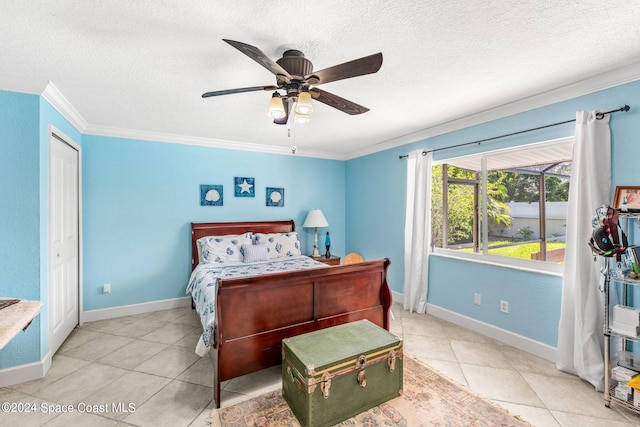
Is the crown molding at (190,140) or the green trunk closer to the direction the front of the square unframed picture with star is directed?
the green trunk

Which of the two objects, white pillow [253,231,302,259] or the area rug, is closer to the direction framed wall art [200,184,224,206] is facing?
the area rug

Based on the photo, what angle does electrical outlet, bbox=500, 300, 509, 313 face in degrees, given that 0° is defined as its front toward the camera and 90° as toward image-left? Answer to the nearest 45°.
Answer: approximately 45°

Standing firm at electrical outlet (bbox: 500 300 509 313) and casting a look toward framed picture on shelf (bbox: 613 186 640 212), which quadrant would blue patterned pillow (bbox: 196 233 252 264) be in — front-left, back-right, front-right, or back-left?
back-right

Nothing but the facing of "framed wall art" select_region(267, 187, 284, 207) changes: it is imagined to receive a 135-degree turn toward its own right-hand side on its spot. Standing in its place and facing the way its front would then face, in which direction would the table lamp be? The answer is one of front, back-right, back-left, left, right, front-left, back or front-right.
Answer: back-right

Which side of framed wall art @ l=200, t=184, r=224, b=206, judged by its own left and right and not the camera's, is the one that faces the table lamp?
left

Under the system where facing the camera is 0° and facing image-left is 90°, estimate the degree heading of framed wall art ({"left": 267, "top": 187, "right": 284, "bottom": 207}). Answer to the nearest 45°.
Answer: approximately 0°

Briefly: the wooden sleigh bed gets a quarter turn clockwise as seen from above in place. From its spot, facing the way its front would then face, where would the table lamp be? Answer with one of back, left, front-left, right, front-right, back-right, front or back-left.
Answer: back-right

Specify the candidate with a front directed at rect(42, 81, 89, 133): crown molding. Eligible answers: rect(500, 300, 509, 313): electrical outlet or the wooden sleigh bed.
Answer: the electrical outlet
